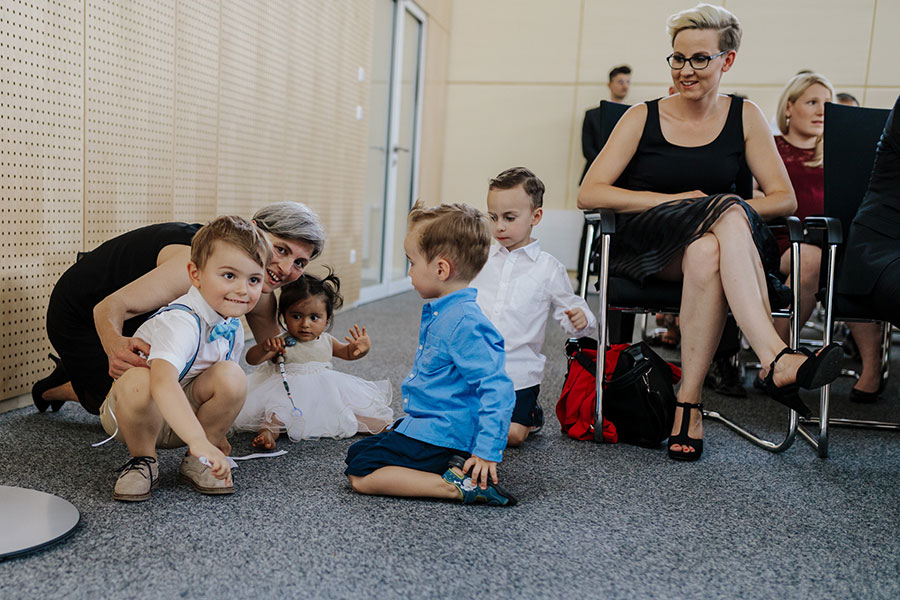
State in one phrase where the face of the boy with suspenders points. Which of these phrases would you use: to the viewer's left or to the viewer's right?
to the viewer's right

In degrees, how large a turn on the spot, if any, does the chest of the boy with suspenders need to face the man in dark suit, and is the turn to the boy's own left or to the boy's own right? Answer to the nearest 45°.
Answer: approximately 90° to the boy's own left

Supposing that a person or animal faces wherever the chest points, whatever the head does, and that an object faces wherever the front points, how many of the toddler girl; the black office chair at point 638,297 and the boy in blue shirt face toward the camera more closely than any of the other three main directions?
2

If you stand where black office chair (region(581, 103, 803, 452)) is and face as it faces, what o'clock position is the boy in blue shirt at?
The boy in blue shirt is roughly at 1 o'clock from the black office chair.

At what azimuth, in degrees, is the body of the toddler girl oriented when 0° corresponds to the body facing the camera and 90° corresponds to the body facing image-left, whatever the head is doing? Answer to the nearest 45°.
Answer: approximately 0°

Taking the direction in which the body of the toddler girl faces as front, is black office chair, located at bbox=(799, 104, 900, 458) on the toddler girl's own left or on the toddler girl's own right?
on the toddler girl's own left

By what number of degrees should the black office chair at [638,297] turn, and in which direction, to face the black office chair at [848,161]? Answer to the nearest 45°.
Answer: approximately 135° to its left

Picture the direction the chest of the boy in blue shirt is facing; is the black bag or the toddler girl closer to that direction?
the toddler girl

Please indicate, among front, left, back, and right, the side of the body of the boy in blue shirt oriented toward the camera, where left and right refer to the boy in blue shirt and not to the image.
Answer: left

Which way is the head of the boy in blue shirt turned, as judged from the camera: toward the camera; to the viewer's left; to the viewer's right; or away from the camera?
to the viewer's left

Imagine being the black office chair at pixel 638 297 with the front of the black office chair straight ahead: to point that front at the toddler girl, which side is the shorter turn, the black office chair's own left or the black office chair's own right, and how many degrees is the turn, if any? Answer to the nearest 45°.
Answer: approximately 90° to the black office chair's own right
